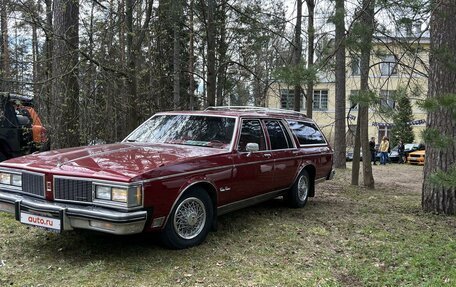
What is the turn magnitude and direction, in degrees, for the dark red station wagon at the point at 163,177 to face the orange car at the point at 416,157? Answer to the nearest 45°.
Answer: approximately 180°

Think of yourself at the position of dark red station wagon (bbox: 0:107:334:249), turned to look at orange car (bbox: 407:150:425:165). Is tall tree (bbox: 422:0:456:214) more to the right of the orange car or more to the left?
right

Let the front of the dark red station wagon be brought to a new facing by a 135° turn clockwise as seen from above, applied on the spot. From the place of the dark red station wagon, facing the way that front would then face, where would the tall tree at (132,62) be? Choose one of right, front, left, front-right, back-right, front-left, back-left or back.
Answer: front

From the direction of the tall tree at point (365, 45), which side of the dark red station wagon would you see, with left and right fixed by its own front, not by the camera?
back

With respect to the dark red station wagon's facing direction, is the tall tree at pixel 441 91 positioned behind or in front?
behind

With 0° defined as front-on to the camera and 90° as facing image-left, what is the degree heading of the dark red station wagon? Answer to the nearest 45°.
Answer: approximately 45°

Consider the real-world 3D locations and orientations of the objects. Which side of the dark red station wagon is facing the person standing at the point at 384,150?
back
